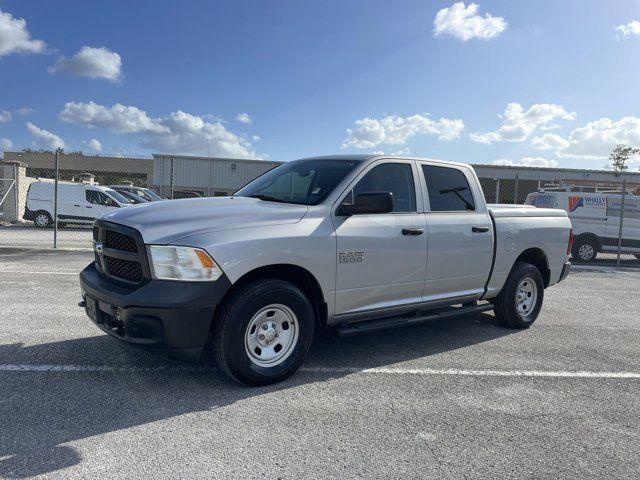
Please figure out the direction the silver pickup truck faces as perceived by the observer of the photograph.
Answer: facing the viewer and to the left of the viewer

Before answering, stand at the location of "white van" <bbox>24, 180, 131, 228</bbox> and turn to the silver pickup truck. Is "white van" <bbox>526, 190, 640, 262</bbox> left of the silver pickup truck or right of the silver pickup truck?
left

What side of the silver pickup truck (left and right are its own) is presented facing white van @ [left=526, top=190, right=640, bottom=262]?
back

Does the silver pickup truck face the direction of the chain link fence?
no

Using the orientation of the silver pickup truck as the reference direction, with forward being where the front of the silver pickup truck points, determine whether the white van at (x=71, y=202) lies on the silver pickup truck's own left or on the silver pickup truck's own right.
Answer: on the silver pickup truck's own right
